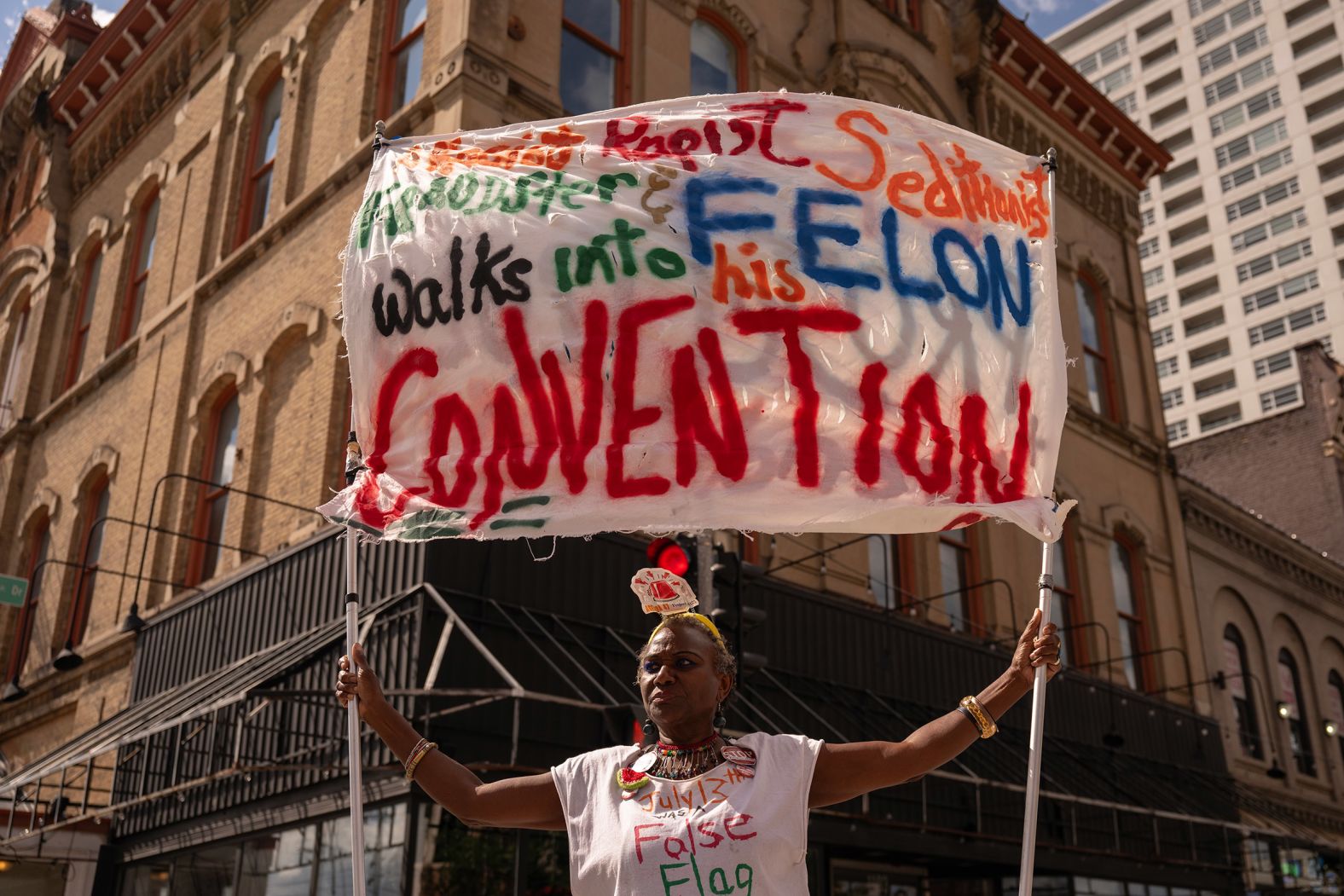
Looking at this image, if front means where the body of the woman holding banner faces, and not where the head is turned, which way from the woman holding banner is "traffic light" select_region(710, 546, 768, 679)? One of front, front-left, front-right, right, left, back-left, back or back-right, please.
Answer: back

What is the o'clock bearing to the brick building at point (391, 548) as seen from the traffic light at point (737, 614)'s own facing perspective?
The brick building is roughly at 8 o'clock from the traffic light.

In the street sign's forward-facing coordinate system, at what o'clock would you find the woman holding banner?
The woman holding banner is roughly at 12 o'clock from the street sign.

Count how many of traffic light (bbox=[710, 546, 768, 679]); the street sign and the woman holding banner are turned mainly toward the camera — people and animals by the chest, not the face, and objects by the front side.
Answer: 2

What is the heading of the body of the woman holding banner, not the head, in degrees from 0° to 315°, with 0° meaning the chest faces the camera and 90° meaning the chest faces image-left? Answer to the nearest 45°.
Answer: approximately 0°
